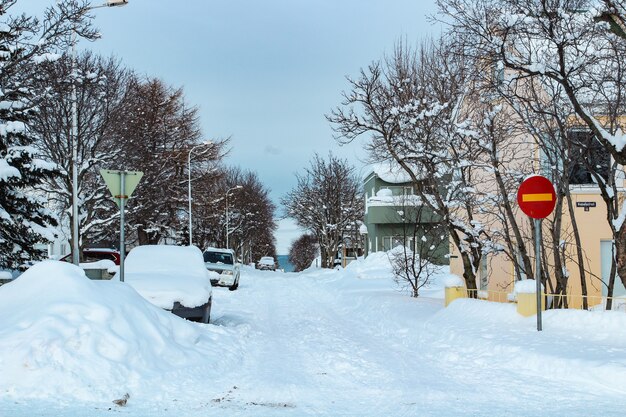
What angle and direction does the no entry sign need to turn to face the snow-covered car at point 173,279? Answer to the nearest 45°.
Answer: approximately 90° to its right

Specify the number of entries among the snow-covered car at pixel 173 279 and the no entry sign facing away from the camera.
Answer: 0

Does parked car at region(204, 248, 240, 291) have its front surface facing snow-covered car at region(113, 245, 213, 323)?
yes

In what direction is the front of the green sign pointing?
away from the camera

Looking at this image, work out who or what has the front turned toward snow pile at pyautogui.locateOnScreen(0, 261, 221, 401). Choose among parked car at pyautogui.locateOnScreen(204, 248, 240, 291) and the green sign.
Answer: the parked car

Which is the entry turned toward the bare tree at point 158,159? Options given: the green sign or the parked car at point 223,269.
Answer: the green sign

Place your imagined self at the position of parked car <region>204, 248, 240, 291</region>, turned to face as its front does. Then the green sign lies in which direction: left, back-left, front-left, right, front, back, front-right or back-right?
front

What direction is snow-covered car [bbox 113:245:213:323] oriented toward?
toward the camera

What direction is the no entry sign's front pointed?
toward the camera

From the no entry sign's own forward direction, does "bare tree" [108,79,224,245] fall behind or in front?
behind

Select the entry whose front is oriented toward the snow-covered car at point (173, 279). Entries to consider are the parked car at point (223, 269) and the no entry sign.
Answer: the parked car

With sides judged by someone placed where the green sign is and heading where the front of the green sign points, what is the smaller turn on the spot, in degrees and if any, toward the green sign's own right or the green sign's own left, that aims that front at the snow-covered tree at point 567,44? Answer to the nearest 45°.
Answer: approximately 90° to the green sign's own right

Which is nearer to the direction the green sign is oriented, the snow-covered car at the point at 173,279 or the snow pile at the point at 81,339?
the snow-covered car
